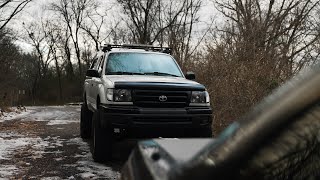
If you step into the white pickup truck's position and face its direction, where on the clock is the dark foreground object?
The dark foreground object is roughly at 12 o'clock from the white pickup truck.

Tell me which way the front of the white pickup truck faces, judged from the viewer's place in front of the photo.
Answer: facing the viewer
